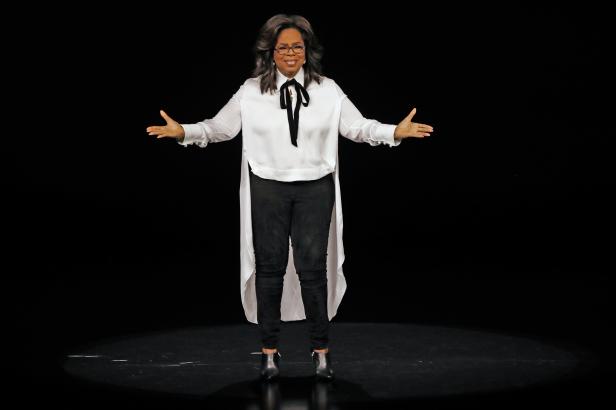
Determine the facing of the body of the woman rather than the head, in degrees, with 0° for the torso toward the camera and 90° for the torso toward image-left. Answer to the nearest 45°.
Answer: approximately 0°
